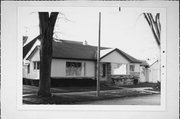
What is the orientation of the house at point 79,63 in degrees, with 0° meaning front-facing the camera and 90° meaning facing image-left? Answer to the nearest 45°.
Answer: approximately 0°
